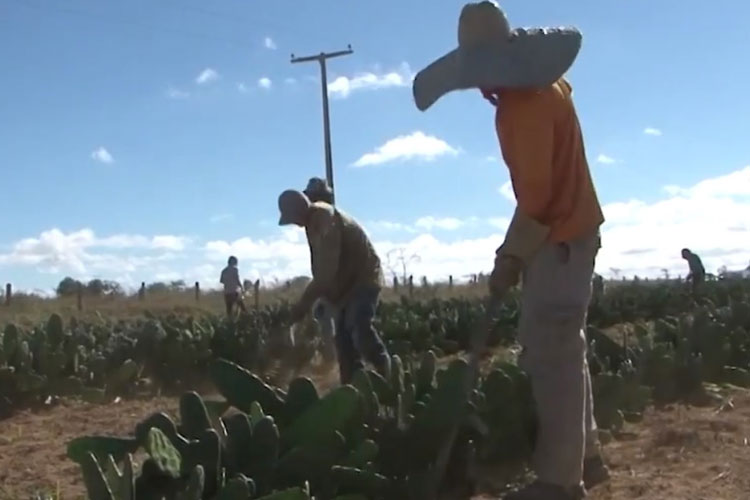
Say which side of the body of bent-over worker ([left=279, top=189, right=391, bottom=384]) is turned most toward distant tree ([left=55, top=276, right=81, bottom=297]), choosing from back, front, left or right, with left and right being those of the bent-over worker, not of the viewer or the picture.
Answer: right

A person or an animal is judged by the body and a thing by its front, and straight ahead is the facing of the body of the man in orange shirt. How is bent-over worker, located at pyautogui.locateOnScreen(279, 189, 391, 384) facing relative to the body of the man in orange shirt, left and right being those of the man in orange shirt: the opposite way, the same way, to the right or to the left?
the same way

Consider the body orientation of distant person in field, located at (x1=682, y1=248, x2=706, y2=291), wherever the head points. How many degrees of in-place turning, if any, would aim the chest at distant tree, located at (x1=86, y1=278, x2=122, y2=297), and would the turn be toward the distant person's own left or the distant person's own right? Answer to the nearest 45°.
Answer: approximately 45° to the distant person's own right

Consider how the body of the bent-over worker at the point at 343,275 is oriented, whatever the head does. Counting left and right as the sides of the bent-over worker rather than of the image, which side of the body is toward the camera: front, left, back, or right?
left

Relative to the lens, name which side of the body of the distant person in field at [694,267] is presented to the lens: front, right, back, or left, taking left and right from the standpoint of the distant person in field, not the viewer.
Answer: left

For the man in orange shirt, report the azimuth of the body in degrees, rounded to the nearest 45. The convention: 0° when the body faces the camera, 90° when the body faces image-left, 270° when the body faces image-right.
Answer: approximately 90°

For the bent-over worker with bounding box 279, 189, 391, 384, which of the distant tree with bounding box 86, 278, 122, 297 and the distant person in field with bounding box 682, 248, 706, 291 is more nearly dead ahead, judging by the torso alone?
the distant tree

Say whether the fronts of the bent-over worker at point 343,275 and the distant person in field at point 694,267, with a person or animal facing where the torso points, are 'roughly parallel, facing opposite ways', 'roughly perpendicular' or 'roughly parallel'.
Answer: roughly parallel

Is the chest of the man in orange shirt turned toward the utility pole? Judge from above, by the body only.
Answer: no

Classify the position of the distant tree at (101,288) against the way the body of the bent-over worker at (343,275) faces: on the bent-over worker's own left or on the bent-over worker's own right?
on the bent-over worker's own right

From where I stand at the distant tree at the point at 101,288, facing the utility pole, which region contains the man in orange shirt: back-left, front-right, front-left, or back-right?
front-right

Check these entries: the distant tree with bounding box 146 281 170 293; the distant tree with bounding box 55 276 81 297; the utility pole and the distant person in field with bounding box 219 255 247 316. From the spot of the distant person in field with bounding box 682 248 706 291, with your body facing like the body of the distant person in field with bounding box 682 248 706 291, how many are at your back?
0

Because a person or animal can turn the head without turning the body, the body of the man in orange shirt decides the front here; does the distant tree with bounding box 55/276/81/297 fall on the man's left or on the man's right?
on the man's right

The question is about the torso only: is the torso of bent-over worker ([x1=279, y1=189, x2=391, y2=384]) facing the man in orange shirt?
no

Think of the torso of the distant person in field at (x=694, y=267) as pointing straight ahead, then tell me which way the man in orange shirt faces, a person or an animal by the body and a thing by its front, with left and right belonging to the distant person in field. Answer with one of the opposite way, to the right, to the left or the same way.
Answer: the same way

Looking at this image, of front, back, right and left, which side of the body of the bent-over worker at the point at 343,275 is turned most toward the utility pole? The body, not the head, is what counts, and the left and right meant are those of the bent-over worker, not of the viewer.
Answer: right

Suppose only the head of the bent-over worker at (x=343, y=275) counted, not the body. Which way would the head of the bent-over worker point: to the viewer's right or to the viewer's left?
to the viewer's left
